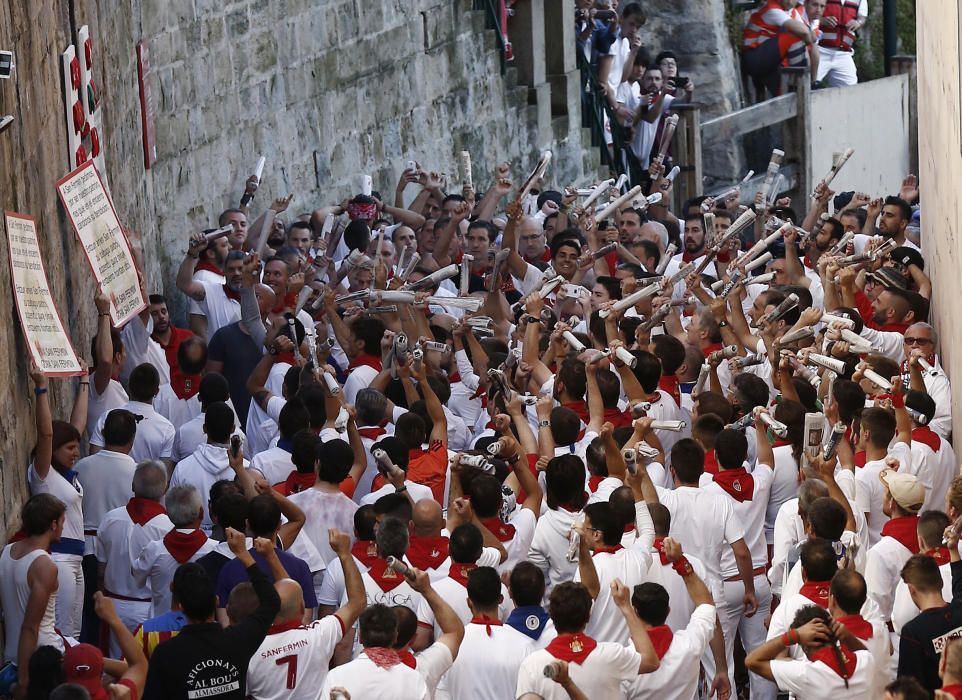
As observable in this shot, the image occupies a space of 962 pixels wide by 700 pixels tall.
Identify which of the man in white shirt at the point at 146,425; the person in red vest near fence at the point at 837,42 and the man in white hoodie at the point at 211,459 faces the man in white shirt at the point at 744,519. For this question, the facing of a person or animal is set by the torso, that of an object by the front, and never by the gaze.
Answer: the person in red vest near fence

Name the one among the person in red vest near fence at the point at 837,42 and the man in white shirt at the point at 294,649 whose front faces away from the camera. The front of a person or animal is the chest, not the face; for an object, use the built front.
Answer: the man in white shirt

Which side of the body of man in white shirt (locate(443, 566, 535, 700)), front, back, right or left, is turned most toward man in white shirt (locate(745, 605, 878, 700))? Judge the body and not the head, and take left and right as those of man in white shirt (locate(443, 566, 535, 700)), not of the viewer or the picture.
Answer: right

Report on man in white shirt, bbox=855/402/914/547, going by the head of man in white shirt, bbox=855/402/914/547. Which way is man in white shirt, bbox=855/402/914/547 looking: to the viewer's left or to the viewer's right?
to the viewer's left

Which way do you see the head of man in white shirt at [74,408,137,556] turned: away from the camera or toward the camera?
away from the camera

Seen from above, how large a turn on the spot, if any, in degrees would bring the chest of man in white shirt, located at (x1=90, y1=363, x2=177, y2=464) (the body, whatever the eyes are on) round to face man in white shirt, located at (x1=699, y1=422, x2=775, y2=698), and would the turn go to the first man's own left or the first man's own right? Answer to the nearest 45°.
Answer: approximately 135° to the first man's own right

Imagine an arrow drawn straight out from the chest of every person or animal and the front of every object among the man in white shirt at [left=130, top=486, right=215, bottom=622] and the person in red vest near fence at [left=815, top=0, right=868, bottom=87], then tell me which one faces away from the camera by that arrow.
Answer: the man in white shirt

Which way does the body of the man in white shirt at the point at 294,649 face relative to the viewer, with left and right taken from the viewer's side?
facing away from the viewer

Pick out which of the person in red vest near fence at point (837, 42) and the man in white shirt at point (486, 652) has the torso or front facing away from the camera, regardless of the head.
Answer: the man in white shirt

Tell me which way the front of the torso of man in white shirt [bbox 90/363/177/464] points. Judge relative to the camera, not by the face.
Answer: away from the camera

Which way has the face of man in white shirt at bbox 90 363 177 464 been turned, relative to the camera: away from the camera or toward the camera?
away from the camera

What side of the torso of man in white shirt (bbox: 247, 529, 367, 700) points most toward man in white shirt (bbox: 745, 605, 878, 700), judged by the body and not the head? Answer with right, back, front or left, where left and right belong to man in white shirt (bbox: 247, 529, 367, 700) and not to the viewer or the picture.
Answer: right

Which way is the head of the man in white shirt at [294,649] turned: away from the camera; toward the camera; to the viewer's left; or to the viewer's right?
away from the camera

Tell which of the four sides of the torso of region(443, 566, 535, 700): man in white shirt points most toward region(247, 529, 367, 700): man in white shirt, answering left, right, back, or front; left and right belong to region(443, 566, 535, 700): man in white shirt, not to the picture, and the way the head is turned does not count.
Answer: left

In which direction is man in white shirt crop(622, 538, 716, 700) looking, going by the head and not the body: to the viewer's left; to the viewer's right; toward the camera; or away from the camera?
away from the camera

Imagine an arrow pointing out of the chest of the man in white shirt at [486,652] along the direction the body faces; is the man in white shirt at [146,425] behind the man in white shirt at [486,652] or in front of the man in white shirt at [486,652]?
in front

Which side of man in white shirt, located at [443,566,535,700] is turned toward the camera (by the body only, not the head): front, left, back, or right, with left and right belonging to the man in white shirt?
back

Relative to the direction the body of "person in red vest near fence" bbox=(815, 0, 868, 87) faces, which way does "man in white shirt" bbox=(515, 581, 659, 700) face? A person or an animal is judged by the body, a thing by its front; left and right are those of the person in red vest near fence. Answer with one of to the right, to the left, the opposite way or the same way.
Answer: the opposite way

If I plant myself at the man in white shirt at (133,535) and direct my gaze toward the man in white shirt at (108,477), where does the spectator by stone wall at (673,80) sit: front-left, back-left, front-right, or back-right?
front-right

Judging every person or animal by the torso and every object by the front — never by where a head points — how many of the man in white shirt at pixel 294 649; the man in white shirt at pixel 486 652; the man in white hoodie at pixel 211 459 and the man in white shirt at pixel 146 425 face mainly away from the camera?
4
